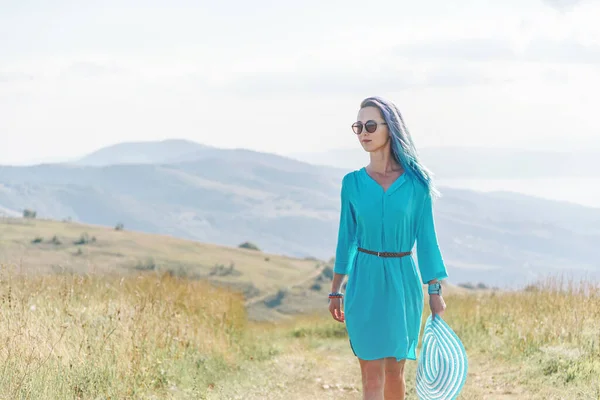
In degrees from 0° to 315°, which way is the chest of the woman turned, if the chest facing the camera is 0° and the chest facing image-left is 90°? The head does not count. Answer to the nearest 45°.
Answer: approximately 0°
